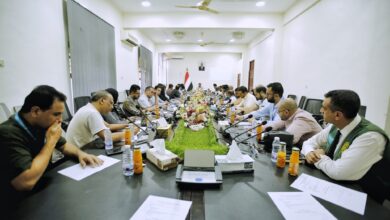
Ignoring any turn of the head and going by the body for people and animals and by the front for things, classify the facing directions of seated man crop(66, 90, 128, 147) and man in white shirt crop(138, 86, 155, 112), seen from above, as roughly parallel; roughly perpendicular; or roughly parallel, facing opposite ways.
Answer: roughly parallel

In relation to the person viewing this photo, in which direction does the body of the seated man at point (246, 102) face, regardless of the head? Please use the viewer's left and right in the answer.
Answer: facing to the left of the viewer

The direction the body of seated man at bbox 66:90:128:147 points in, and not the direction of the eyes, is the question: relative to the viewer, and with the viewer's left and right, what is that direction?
facing to the right of the viewer

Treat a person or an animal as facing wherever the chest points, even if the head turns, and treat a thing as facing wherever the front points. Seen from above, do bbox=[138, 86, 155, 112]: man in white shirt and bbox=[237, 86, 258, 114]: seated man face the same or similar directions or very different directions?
very different directions

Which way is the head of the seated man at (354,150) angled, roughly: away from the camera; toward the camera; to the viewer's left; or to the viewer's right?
to the viewer's left

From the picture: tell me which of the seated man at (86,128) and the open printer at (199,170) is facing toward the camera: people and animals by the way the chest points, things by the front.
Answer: the open printer

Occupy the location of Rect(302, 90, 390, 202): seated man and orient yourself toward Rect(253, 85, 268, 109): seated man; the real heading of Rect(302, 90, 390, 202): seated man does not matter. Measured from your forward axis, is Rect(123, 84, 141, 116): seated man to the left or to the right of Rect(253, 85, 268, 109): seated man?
left

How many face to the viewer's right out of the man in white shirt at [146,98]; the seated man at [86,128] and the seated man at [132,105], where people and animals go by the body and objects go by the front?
3

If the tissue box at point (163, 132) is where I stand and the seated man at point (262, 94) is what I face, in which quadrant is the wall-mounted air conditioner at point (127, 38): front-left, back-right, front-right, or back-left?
front-left

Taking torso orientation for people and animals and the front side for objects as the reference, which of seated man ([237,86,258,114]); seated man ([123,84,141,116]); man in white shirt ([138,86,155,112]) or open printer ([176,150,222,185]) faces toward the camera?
the open printer

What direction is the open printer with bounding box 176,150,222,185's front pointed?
toward the camera

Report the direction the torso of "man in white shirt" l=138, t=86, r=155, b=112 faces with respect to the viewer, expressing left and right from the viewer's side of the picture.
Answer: facing to the right of the viewer

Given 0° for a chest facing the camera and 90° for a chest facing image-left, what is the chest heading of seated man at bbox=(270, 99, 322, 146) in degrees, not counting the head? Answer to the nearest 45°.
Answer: approximately 90°

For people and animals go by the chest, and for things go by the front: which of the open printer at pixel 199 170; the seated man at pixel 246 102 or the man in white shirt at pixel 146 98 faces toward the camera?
the open printer

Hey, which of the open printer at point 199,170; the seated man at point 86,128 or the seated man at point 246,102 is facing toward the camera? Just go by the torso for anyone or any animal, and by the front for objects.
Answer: the open printer

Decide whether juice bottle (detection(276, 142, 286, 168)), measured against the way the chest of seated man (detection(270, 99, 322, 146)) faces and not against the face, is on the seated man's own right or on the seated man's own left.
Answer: on the seated man's own left

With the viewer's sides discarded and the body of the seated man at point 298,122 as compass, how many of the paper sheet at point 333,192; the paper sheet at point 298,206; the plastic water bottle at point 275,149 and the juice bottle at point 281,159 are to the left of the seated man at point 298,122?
4
